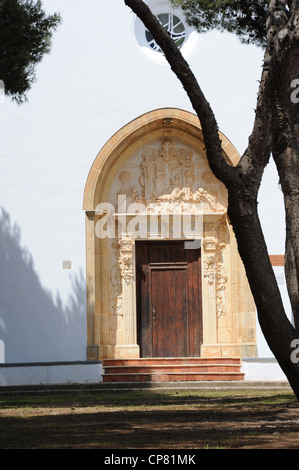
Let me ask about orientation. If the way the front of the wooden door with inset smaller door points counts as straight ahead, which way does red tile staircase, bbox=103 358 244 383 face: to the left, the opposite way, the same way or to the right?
the same way

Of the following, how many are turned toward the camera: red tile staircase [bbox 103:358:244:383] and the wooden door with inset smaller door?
2

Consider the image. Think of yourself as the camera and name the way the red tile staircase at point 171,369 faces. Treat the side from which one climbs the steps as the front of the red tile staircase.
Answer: facing the viewer

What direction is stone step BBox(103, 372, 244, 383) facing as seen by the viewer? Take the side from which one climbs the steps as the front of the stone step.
toward the camera

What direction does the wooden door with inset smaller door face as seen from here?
toward the camera

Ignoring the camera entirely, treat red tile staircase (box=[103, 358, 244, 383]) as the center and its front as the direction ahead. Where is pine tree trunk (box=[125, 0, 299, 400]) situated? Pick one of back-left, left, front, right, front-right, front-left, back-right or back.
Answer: front

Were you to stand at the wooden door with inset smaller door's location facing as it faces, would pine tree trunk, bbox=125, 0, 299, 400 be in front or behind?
in front

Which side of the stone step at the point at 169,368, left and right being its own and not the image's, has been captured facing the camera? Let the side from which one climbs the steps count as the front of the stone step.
front

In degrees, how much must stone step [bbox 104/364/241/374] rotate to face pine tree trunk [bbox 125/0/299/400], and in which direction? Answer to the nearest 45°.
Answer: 0° — it already faces it
